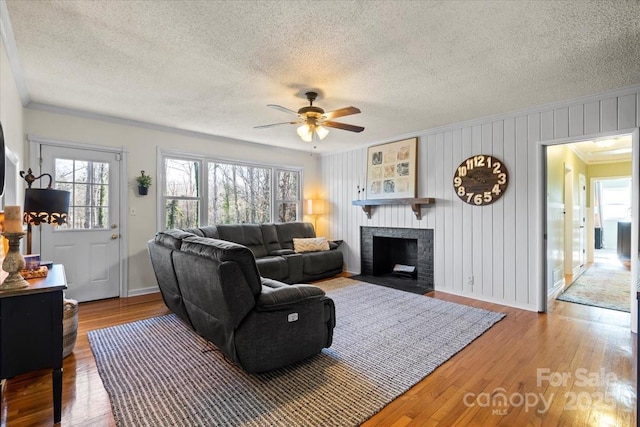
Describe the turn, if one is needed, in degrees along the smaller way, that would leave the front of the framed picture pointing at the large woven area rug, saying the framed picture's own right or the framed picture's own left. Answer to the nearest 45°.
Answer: approximately 45° to the framed picture's own left

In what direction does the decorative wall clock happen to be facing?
toward the camera

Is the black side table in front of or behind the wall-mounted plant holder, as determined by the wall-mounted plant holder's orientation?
in front

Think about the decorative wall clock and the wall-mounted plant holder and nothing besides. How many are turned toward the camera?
2

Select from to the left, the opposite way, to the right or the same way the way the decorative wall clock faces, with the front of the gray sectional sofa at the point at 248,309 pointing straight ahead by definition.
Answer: the opposite way

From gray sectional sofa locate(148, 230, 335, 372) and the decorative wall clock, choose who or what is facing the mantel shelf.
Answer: the gray sectional sofa

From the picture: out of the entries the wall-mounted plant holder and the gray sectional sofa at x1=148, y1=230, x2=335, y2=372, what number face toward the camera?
1

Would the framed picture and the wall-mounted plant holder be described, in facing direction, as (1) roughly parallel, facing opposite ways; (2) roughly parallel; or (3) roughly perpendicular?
roughly perpendicular

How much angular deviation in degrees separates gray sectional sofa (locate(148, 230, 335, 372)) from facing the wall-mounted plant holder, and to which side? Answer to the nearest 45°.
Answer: approximately 90° to its left

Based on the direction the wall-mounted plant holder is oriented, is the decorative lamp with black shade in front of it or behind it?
in front

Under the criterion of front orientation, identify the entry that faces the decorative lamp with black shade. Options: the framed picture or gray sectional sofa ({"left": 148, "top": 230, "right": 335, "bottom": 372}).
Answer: the framed picture

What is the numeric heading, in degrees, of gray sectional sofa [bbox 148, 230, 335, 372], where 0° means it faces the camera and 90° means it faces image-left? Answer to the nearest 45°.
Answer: approximately 225°

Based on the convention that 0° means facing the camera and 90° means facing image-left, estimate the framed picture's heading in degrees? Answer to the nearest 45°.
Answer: approximately 45°

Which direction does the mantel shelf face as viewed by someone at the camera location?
facing the viewer and to the left of the viewer

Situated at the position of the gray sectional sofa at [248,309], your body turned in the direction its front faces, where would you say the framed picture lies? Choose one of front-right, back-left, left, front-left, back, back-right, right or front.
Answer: front
